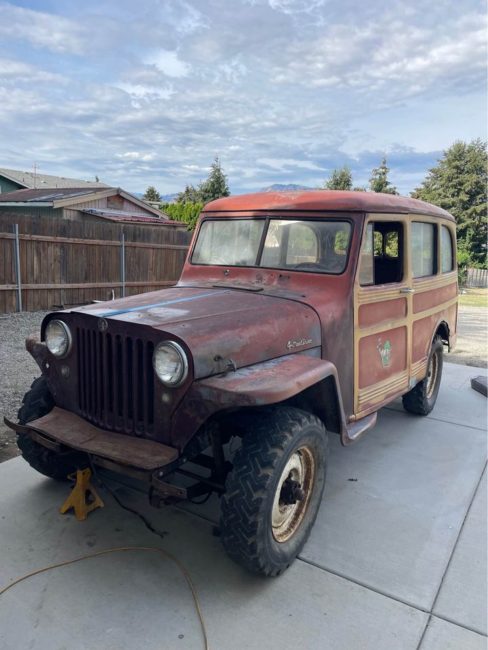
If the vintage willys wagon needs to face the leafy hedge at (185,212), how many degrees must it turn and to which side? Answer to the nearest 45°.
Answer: approximately 135° to its right

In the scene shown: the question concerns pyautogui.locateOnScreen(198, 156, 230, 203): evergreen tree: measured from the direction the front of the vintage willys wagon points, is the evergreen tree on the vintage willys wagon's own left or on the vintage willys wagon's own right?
on the vintage willys wagon's own right

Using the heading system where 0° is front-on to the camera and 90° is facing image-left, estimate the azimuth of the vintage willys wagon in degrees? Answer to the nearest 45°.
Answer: approximately 45°

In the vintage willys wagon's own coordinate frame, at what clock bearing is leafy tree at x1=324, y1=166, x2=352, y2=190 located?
The leafy tree is roughly at 5 o'clock from the vintage willys wagon.

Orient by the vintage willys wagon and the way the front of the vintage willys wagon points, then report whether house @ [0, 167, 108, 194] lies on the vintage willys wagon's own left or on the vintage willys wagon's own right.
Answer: on the vintage willys wagon's own right

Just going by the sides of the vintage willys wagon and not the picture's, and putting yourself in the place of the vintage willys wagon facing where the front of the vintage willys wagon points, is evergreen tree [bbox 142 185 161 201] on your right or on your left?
on your right

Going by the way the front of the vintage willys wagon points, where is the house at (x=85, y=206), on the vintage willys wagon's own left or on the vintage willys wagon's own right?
on the vintage willys wagon's own right
